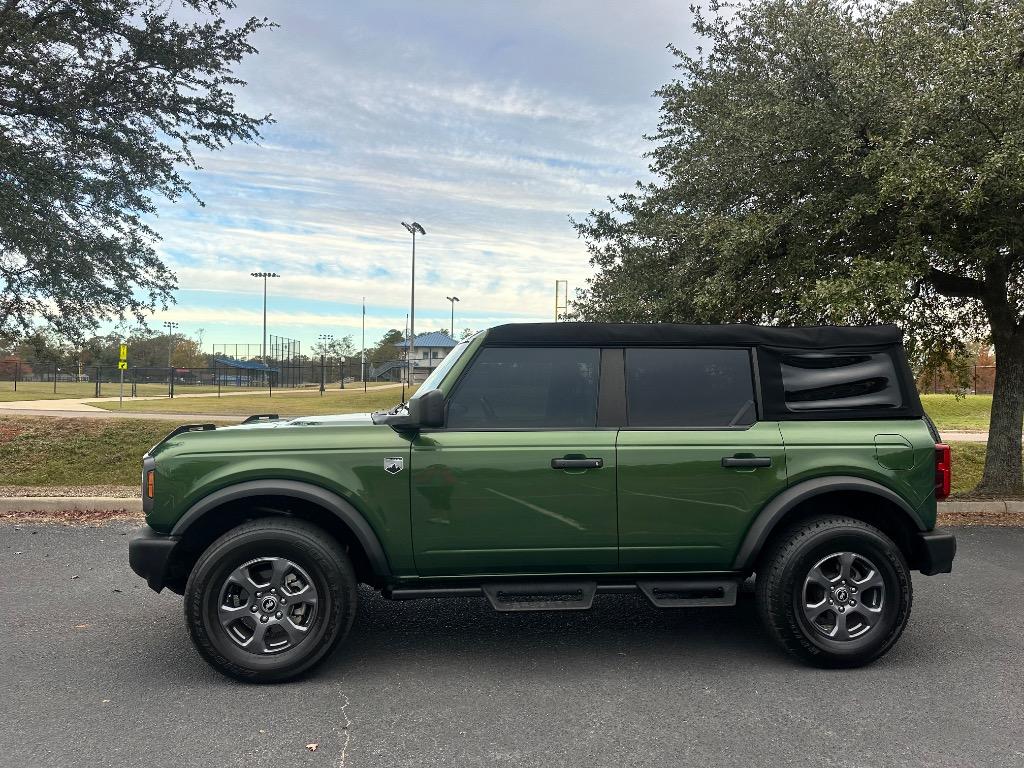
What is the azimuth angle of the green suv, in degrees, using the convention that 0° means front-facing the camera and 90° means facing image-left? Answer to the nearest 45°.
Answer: approximately 90°

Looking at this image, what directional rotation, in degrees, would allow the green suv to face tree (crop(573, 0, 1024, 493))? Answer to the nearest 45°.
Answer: approximately 135° to its right
